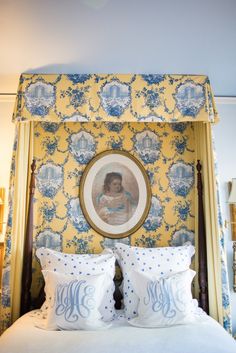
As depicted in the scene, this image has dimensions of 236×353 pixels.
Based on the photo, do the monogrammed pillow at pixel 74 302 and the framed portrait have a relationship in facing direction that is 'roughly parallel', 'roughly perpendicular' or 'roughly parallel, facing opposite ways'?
roughly parallel

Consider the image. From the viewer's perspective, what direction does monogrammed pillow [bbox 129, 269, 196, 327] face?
toward the camera

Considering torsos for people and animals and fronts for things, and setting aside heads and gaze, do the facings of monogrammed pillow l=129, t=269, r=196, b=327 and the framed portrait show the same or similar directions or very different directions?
same or similar directions

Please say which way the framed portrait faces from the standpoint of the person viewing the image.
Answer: facing the viewer

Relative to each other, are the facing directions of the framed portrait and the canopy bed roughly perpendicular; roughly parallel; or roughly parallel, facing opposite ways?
roughly parallel

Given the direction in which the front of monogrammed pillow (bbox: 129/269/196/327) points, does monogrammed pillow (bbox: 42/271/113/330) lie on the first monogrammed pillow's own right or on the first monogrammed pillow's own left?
on the first monogrammed pillow's own right

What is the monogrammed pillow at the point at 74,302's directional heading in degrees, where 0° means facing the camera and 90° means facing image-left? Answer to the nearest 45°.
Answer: approximately 0°

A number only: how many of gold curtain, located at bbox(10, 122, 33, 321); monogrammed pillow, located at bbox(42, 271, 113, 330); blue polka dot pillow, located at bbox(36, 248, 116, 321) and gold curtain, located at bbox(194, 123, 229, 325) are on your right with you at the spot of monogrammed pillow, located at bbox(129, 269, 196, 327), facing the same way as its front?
3

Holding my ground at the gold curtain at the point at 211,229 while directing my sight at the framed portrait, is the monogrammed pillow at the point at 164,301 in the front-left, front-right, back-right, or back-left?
front-left
